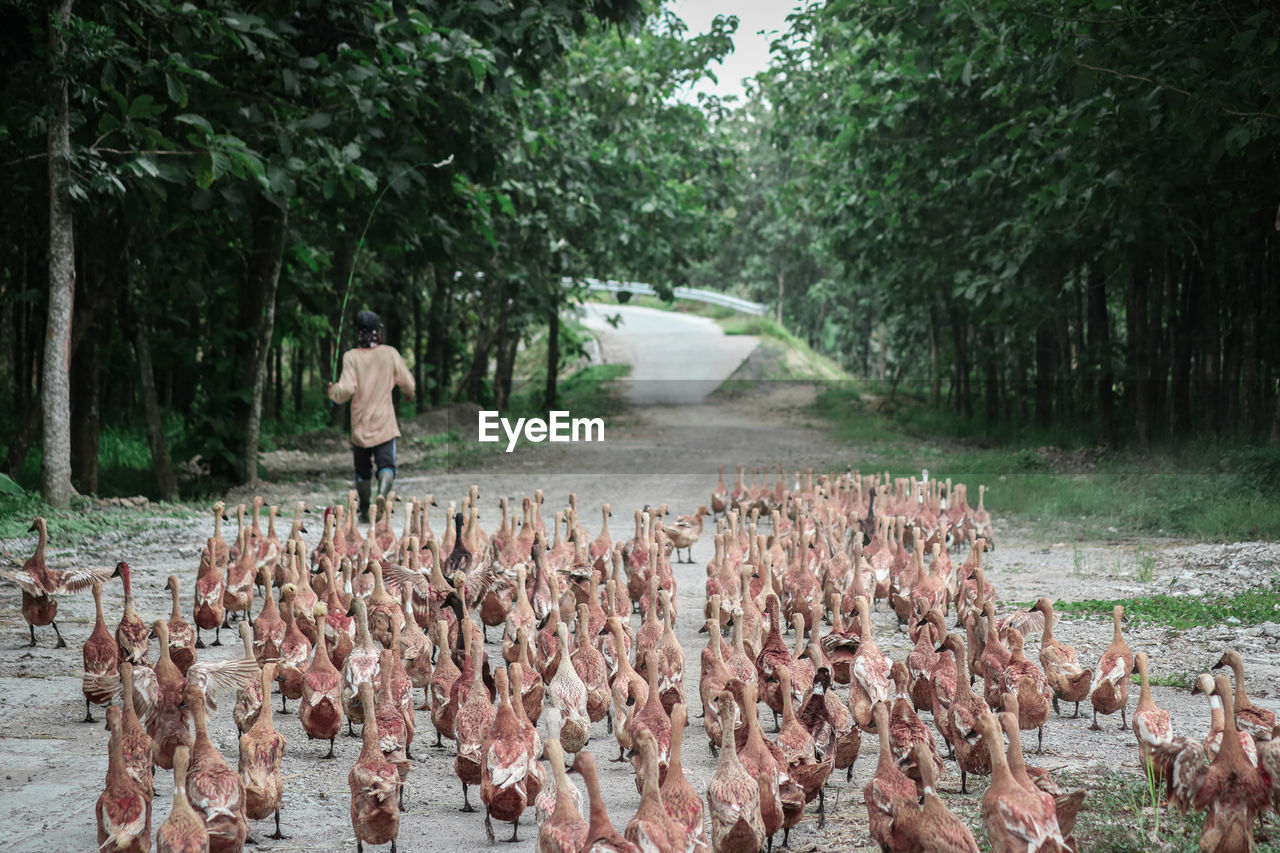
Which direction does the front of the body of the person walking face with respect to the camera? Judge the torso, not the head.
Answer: away from the camera

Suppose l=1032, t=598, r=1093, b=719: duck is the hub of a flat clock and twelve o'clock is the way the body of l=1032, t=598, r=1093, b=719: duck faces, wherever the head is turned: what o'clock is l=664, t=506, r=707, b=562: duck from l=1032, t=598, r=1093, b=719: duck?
l=664, t=506, r=707, b=562: duck is roughly at 12 o'clock from l=1032, t=598, r=1093, b=719: duck.

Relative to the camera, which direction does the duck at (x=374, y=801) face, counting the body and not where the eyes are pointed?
away from the camera

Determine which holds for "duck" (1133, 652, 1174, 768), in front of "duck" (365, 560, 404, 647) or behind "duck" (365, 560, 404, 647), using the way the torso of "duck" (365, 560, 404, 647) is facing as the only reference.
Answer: behind

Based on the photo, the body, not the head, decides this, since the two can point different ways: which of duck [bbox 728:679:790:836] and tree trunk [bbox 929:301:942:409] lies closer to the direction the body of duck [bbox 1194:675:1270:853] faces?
the tree trunk

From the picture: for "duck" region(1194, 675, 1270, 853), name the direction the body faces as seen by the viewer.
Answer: away from the camera

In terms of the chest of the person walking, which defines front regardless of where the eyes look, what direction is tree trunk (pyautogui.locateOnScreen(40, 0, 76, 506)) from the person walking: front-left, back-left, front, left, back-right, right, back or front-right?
left

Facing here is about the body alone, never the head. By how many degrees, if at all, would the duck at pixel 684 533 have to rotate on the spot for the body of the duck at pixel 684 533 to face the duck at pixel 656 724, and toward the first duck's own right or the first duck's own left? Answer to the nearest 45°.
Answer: approximately 135° to the first duck's own right

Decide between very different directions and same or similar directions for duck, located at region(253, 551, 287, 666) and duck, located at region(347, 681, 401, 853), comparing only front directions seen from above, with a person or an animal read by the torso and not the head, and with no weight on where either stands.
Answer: same or similar directions

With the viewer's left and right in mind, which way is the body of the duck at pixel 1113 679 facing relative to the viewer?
facing away from the viewer

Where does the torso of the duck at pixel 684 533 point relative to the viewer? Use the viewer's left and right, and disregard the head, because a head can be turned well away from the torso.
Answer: facing away from the viewer and to the right of the viewer

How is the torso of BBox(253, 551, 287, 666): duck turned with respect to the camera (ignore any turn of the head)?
away from the camera

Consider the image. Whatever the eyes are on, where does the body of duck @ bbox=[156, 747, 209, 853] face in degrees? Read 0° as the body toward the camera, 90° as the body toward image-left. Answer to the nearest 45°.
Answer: approximately 180°

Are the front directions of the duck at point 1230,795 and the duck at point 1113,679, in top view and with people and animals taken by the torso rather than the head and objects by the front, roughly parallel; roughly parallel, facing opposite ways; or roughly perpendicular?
roughly parallel

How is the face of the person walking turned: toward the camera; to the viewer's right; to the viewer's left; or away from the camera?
away from the camera

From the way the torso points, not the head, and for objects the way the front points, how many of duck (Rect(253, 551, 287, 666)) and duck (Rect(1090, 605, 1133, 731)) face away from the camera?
2
